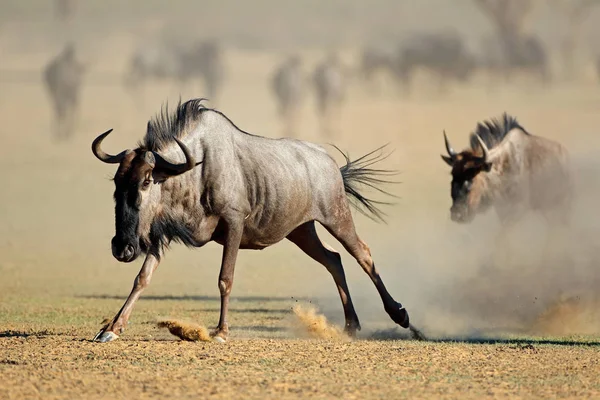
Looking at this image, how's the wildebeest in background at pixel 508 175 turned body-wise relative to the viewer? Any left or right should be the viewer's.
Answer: facing the viewer and to the left of the viewer

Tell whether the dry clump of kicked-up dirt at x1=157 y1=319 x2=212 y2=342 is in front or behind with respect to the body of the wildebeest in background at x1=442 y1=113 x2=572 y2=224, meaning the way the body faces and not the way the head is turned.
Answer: in front

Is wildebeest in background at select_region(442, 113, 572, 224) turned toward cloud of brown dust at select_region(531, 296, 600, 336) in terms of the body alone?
no

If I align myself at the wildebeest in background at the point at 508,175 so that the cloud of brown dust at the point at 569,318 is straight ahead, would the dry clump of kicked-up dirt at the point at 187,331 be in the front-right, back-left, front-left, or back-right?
front-right

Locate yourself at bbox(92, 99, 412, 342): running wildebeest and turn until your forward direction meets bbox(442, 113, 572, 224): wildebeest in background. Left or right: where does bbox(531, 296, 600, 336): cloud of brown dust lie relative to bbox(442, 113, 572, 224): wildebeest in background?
right

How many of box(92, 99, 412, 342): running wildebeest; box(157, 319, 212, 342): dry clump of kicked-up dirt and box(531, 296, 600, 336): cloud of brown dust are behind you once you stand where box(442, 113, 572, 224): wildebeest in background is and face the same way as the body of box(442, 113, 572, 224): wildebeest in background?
0

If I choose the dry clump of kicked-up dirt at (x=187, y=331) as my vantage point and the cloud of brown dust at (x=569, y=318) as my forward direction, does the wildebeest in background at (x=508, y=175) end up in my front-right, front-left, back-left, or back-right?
front-left
